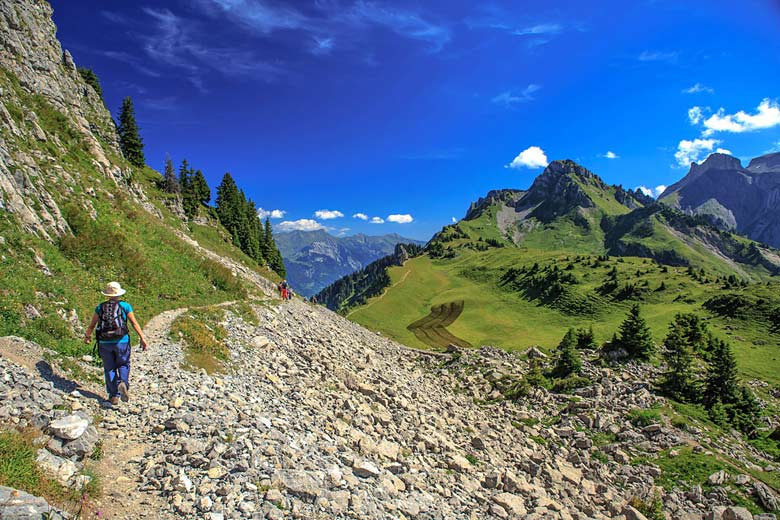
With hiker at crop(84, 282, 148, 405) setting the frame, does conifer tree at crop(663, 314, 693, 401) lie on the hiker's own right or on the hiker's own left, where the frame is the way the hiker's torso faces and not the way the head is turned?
on the hiker's own right

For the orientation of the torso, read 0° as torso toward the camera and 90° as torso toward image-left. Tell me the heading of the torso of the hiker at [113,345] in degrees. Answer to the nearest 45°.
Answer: approximately 180°

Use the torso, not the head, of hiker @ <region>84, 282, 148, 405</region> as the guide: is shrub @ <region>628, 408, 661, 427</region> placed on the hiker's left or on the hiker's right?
on the hiker's right

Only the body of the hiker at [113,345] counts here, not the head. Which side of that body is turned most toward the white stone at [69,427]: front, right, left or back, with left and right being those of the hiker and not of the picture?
back
